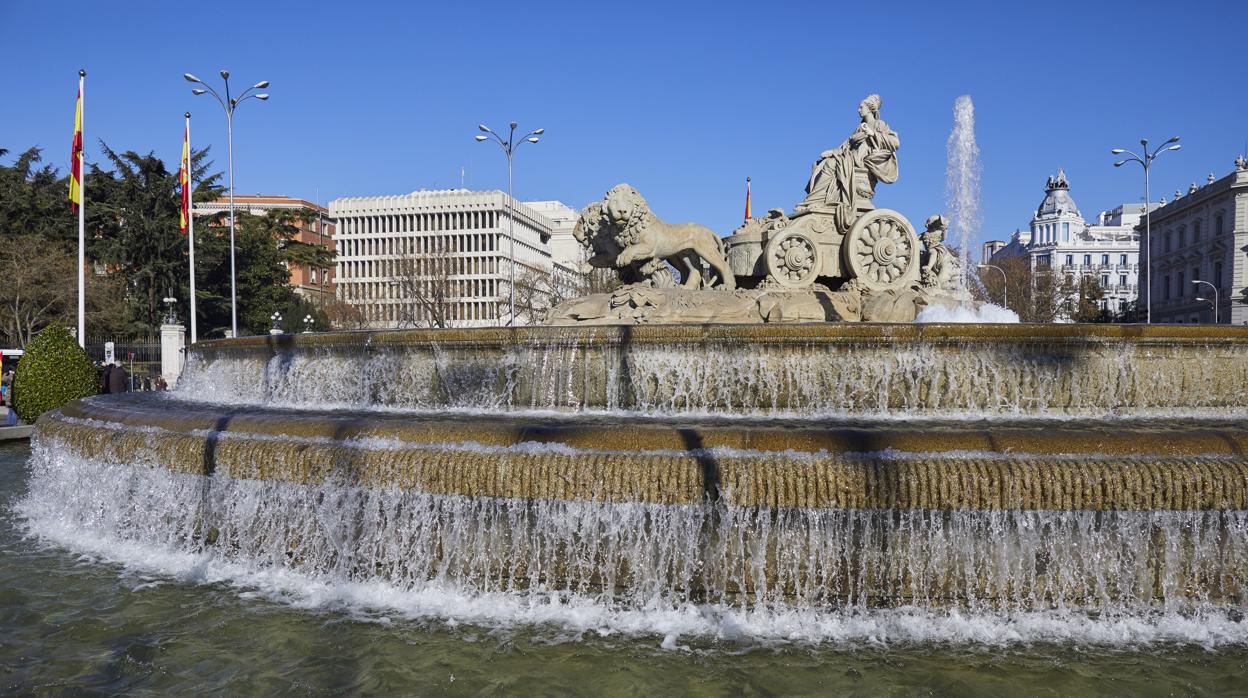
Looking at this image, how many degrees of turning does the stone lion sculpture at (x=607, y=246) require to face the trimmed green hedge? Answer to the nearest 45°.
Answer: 0° — it already faces it

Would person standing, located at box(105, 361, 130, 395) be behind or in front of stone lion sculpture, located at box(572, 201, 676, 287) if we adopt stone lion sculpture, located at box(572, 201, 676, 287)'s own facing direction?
in front

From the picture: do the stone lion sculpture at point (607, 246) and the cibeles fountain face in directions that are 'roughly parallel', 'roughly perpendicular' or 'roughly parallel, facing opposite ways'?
roughly parallel

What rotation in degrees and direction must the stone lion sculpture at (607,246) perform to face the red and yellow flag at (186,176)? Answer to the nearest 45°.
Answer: approximately 45° to its right

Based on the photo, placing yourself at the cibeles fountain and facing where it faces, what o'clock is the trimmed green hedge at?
The trimmed green hedge is roughly at 12 o'clock from the cibeles fountain.

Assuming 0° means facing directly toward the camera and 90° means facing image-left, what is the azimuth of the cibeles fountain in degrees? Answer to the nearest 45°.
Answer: approximately 90°

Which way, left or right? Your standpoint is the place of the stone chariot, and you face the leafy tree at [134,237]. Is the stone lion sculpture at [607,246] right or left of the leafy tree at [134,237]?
left

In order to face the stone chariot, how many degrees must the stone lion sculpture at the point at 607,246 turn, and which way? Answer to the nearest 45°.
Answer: approximately 180°

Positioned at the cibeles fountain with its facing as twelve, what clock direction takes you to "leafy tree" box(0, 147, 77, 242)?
The leafy tree is roughly at 1 o'clock from the cibeles fountain.

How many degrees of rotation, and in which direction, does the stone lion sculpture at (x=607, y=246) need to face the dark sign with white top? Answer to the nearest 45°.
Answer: approximately 45° to its right

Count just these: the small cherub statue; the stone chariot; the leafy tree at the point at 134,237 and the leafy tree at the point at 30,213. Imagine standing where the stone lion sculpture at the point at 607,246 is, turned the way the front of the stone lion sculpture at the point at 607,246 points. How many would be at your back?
2

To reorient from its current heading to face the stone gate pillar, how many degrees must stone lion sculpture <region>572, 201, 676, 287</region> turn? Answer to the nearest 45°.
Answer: approximately 45° to its right

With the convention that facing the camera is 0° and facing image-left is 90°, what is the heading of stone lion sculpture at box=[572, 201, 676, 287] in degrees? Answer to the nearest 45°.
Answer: approximately 90°
